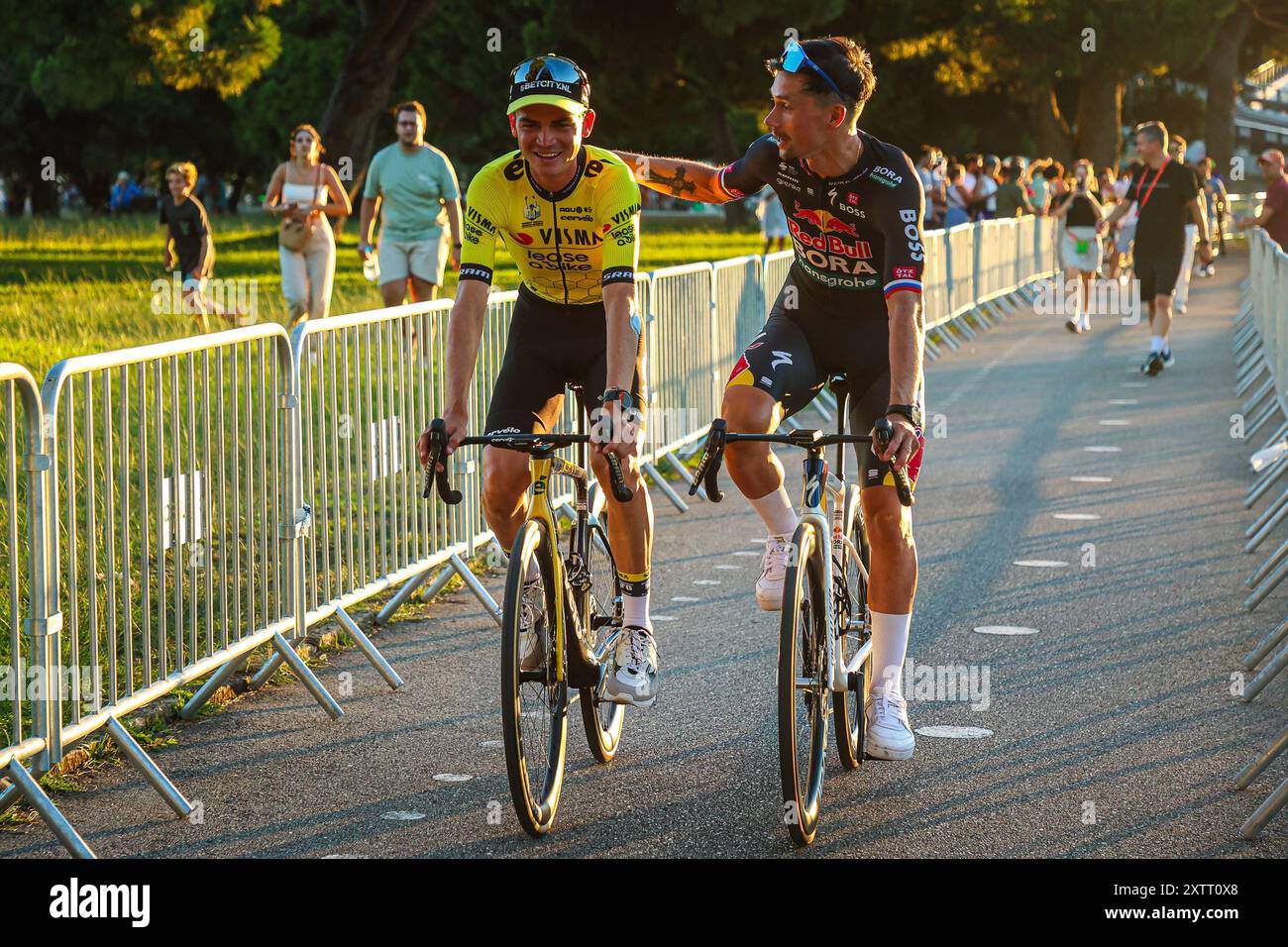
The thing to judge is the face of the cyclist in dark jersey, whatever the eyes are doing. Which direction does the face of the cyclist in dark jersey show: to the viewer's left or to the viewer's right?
to the viewer's left

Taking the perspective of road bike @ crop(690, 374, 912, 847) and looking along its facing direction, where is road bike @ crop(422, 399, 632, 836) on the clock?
road bike @ crop(422, 399, 632, 836) is roughly at 3 o'clock from road bike @ crop(690, 374, 912, 847).

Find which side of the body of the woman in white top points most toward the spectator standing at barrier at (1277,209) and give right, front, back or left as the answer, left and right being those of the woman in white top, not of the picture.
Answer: left

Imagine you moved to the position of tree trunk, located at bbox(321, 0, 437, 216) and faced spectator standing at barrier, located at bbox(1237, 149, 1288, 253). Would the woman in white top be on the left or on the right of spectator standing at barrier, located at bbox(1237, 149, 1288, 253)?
right

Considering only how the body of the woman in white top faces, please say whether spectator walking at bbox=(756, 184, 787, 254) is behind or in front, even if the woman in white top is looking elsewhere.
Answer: behind

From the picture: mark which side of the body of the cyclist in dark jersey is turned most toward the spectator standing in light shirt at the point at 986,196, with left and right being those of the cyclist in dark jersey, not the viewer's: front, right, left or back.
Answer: back

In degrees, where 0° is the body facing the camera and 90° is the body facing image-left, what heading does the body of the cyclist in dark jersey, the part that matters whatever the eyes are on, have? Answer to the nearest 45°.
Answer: approximately 0°
